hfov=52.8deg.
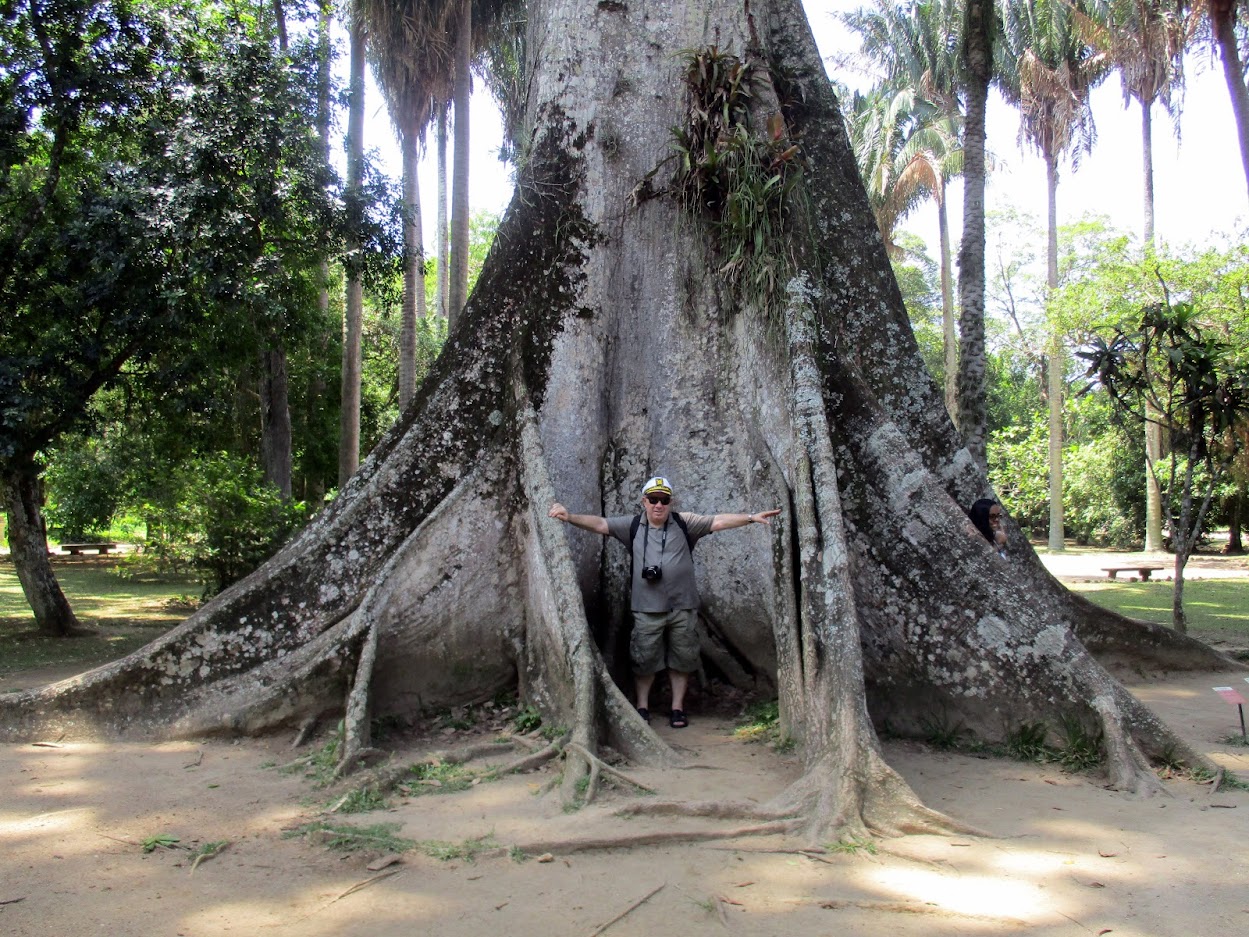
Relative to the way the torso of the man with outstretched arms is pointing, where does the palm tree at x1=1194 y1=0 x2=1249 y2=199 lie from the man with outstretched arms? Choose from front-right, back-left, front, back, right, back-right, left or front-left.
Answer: back-left

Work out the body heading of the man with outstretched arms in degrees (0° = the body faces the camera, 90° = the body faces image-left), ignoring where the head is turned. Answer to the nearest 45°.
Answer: approximately 0°

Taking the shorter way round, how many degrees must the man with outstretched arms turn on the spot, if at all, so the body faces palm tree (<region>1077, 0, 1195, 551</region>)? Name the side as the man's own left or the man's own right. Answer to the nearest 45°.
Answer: approximately 135° to the man's own left

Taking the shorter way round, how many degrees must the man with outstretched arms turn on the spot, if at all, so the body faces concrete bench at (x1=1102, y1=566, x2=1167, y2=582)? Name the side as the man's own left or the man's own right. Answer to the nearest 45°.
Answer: approximately 135° to the man's own left

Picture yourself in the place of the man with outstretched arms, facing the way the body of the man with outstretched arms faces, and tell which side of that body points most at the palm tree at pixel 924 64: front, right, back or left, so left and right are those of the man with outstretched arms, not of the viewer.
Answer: back

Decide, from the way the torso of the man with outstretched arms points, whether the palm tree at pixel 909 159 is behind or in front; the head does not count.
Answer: behind

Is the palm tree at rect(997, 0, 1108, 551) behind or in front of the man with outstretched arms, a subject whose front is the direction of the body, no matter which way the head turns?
behind

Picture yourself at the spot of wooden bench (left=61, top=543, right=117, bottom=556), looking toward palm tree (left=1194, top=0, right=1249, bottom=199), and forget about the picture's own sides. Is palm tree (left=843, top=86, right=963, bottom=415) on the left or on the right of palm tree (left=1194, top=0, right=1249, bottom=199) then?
left
